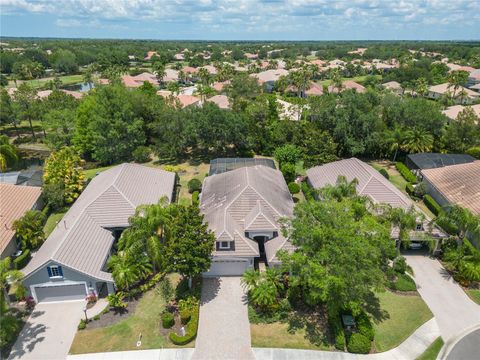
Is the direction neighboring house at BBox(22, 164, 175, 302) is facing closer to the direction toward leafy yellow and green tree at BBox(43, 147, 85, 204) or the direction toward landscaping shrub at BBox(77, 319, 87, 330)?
the landscaping shrub

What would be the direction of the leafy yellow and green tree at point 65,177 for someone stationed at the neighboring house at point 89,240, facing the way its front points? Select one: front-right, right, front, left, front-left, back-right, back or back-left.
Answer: back

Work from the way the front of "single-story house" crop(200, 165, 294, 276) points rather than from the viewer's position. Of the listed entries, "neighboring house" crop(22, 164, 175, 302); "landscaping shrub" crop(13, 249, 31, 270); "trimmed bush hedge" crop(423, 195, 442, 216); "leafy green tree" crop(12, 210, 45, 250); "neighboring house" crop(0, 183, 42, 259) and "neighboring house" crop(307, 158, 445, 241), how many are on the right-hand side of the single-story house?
4

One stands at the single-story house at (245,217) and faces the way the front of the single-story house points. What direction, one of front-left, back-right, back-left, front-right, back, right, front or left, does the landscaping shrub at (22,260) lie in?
right

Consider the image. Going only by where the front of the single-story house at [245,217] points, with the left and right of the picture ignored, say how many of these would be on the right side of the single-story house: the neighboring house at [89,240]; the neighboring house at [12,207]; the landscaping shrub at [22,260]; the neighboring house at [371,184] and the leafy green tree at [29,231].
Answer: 4

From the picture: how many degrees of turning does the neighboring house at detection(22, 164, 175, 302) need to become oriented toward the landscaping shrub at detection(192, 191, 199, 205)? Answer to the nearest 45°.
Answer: approximately 135° to its left

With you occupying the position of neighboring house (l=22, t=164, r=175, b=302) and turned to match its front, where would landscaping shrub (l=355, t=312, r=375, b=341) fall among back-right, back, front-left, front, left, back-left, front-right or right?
front-left

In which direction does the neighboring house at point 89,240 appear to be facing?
toward the camera

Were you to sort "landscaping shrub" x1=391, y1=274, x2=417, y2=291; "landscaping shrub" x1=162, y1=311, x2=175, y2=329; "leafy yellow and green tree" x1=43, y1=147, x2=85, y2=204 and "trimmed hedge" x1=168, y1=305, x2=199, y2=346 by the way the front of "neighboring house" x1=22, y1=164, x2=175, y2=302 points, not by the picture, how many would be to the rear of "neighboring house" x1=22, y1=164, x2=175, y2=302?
1

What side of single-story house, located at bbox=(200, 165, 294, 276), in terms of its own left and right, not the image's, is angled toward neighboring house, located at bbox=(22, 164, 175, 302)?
right

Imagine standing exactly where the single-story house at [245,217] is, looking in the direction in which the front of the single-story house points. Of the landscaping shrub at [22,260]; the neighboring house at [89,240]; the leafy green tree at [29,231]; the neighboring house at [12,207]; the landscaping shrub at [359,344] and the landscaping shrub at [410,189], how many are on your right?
4

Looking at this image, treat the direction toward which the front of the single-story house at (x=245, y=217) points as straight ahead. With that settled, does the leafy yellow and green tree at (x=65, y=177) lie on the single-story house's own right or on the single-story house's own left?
on the single-story house's own right

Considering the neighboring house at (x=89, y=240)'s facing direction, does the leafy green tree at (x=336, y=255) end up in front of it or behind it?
in front

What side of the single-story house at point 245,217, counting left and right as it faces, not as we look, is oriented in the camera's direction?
front
